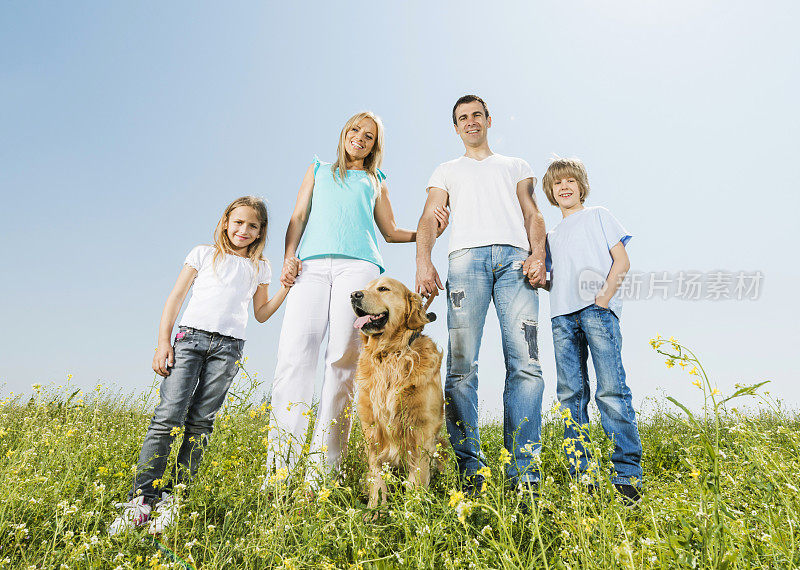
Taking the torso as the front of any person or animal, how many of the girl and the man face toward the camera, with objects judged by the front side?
2

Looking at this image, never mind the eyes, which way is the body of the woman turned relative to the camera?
toward the camera

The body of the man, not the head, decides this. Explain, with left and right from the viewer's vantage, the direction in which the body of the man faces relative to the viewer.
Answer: facing the viewer

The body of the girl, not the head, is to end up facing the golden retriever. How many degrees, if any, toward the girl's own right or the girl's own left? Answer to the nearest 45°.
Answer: approximately 90° to the girl's own left

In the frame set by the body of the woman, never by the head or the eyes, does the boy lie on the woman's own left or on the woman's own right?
on the woman's own left

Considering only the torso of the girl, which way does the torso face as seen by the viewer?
toward the camera

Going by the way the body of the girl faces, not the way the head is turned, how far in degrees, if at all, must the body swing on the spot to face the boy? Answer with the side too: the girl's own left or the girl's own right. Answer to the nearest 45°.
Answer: approximately 90° to the girl's own left

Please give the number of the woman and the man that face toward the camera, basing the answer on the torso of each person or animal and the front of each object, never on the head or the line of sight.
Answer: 2

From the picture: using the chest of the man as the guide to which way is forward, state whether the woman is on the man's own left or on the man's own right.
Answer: on the man's own right

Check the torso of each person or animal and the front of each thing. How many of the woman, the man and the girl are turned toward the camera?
3
